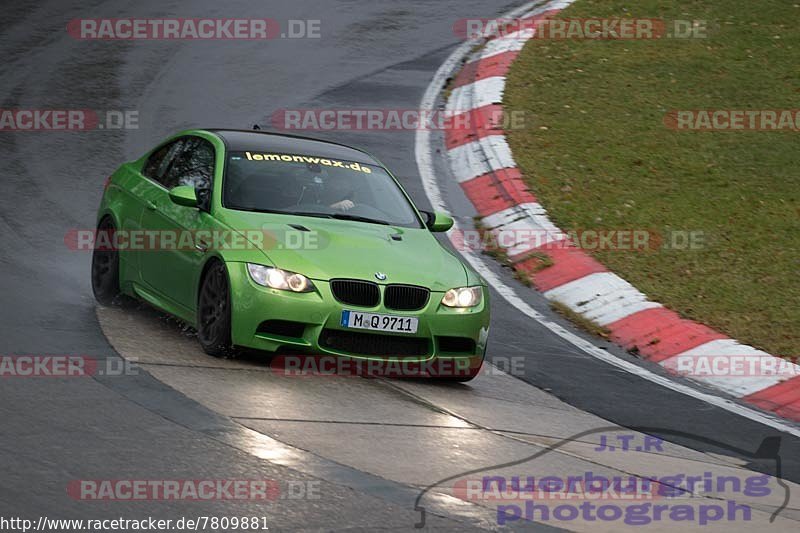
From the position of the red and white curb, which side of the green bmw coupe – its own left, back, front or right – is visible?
left

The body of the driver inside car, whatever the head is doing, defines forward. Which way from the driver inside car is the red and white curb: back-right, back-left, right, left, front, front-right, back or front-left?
left

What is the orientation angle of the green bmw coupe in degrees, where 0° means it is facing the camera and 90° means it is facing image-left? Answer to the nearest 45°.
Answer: approximately 315°

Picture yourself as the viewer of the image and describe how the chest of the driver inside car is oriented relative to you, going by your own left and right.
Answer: facing the viewer and to the right of the viewer
